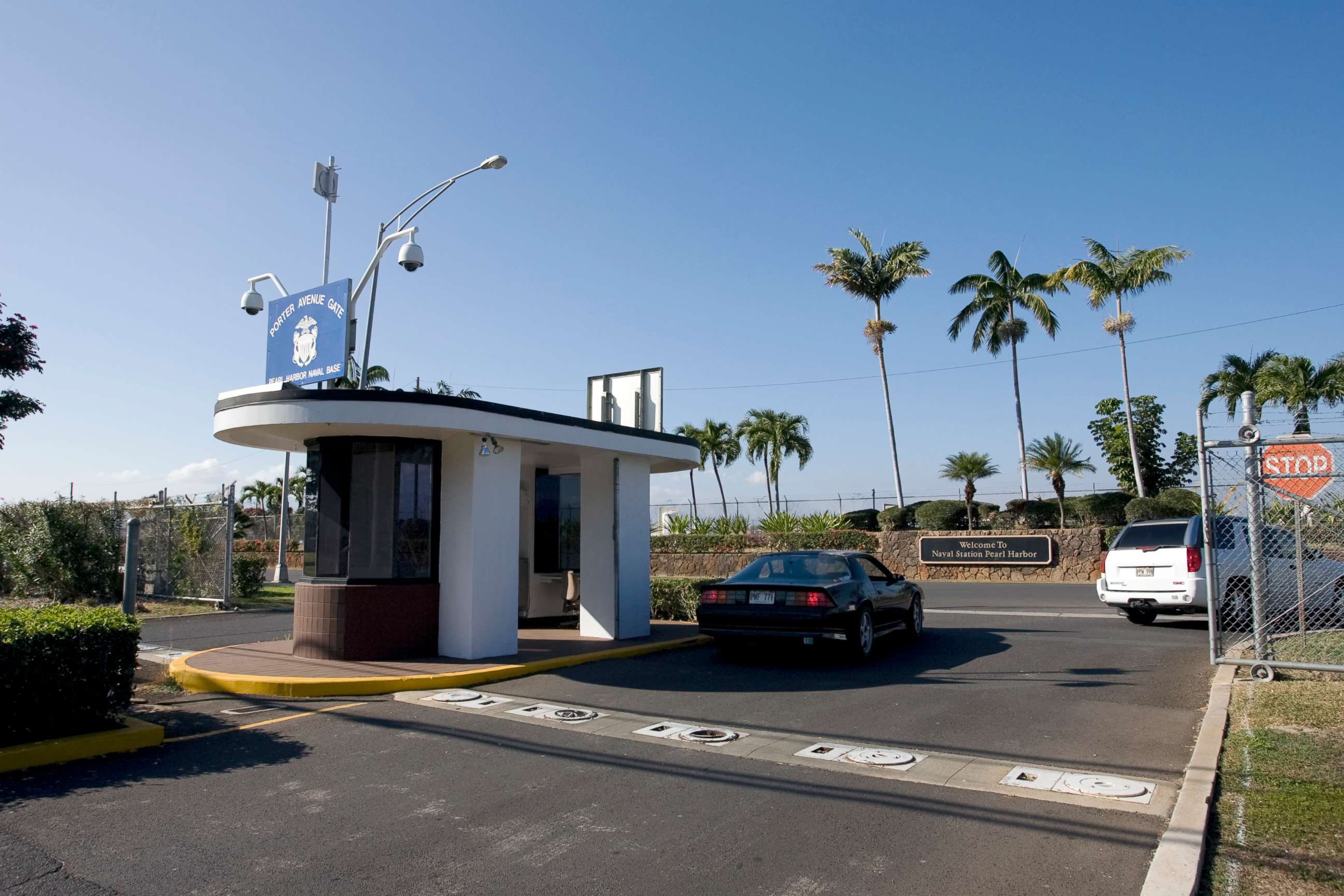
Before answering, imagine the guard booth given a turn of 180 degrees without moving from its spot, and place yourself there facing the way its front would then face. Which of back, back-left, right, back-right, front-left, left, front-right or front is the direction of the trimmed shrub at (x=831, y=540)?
front

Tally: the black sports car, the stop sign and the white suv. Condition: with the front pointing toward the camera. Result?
1

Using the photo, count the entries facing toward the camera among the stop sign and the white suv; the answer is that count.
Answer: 1

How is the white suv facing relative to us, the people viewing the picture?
facing away from the viewer and to the right of the viewer

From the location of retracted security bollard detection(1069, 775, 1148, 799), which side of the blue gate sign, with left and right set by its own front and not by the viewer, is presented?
left

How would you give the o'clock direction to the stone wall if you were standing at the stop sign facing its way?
The stone wall is roughly at 5 o'clock from the stop sign.

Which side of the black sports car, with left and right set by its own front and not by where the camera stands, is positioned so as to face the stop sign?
right

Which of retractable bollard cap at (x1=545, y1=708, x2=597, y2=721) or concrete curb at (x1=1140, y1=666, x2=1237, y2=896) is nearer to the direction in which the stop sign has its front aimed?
the concrete curb

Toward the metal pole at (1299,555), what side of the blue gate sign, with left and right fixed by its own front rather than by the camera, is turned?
left

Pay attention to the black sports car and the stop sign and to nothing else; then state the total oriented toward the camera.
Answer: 1

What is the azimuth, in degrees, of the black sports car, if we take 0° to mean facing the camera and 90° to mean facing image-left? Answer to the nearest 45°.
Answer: approximately 225°

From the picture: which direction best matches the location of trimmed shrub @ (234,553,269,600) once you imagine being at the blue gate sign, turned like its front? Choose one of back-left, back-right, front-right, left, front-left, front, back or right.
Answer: back-right

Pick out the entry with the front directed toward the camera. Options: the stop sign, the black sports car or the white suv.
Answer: the stop sign
